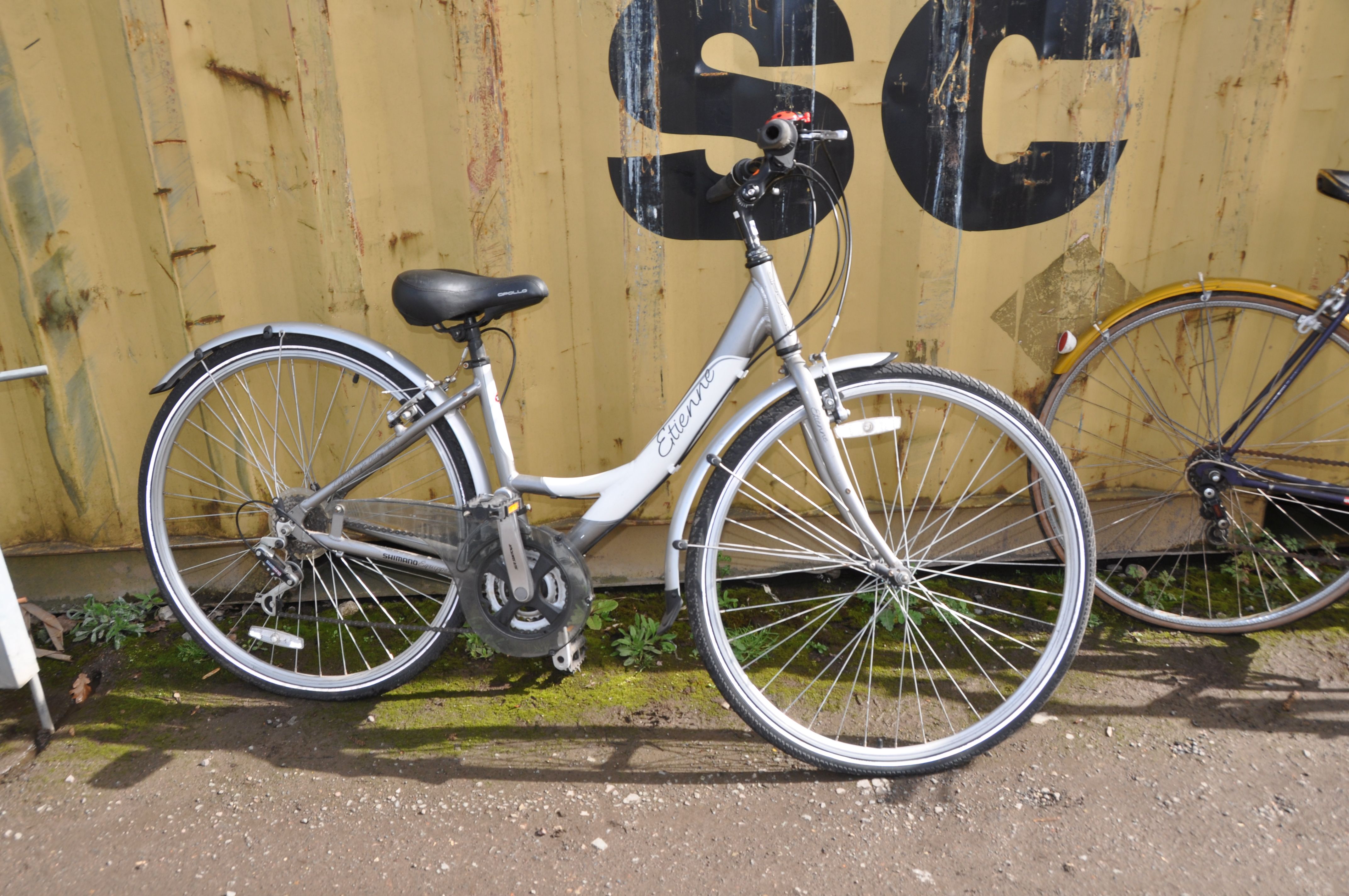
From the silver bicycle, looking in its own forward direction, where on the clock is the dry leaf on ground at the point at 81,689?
The dry leaf on ground is roughly at 6 o'clock from the silver bicycle.

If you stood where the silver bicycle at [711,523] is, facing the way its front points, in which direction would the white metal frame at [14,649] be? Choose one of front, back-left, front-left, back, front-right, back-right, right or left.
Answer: back

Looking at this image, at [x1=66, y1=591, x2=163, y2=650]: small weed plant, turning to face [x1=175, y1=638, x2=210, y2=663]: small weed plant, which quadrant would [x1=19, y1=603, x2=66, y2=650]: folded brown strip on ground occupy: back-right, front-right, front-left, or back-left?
back-right

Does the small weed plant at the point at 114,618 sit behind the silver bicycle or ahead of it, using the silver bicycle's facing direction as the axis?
behind

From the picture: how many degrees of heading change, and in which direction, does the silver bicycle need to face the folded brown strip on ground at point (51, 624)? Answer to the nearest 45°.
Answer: approximately 180°

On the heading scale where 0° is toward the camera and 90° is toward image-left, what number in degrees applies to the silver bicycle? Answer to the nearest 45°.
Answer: approximately 270°
